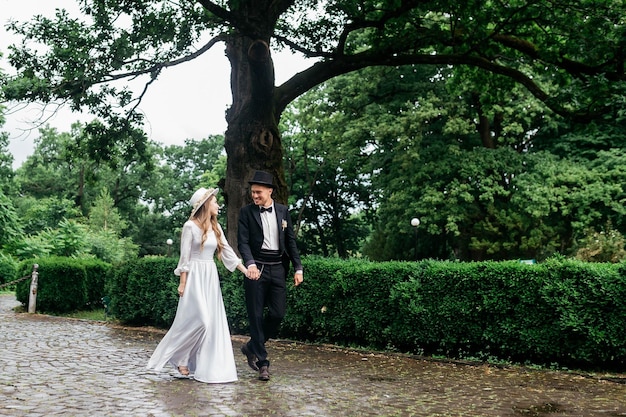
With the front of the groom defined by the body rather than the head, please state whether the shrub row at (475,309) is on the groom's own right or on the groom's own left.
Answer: on the groom's own left

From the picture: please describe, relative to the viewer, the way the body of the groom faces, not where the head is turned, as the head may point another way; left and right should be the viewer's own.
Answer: facing the viewer

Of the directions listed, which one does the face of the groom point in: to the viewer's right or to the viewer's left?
to the viewer's left

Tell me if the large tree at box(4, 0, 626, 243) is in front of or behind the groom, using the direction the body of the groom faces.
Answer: behind

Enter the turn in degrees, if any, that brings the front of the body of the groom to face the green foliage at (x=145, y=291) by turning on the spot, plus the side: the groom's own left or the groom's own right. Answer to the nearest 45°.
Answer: approximately 180°

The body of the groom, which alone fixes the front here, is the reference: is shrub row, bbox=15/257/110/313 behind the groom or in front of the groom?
behind
